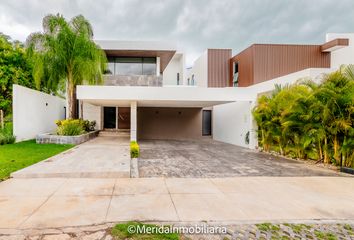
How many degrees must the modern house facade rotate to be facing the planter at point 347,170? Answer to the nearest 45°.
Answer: approximately 45° to its left

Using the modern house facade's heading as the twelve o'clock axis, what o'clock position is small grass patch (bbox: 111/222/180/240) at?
The small grass patch is roughly at 12 o'clock from the modern house facade.

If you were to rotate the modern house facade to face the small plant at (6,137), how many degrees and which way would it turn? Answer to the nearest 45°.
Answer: approximately 45° to its right

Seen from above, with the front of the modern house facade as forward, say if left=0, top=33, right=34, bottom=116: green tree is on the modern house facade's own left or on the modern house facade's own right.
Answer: on the modern house facade's own right

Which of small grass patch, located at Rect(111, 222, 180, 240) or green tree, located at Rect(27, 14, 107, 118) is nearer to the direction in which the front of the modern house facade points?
the small grass patch

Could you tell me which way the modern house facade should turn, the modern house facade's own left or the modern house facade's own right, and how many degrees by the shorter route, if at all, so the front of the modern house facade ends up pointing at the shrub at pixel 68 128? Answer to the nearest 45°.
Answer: approximately 45° to the modern house facade's own right

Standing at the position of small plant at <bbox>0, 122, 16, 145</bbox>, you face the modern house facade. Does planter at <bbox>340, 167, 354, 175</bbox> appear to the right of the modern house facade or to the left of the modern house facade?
right

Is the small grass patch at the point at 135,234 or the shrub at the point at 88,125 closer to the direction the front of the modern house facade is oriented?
the small grass patch

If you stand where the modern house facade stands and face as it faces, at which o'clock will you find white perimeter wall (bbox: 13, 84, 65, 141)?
The white perimeter wall is roughly at 2 o'clock from the modern house facade.

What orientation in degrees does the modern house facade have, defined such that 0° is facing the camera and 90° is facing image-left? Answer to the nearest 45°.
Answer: approximately 0°
